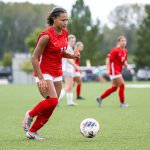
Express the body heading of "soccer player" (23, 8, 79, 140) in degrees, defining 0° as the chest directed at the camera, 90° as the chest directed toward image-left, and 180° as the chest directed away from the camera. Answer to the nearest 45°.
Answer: approximately 315°

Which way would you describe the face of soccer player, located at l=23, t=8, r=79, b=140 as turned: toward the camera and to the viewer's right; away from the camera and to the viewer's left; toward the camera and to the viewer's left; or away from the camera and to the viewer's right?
toward the camera and to the viewer's right

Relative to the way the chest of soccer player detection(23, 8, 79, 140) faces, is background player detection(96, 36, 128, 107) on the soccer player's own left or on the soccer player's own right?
on the soccer player's own left
